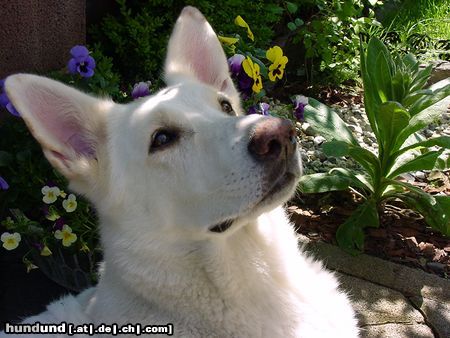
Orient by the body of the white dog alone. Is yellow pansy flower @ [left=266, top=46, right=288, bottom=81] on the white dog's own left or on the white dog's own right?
on the white dog's own left

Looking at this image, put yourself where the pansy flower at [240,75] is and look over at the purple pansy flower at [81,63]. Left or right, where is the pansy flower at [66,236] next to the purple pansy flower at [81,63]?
left

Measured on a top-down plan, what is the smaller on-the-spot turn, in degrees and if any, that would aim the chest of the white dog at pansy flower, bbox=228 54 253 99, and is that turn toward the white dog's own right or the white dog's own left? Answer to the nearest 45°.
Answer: approximately 135° to the white dog's own left

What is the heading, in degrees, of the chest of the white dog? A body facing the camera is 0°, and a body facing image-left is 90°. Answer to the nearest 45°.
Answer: approximately 315°

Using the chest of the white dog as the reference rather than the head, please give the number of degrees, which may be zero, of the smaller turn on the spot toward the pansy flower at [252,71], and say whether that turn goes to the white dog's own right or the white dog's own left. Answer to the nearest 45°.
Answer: approximately 135° to the white dog's own left

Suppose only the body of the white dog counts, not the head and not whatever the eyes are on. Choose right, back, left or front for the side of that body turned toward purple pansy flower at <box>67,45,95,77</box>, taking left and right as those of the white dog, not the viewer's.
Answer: back
